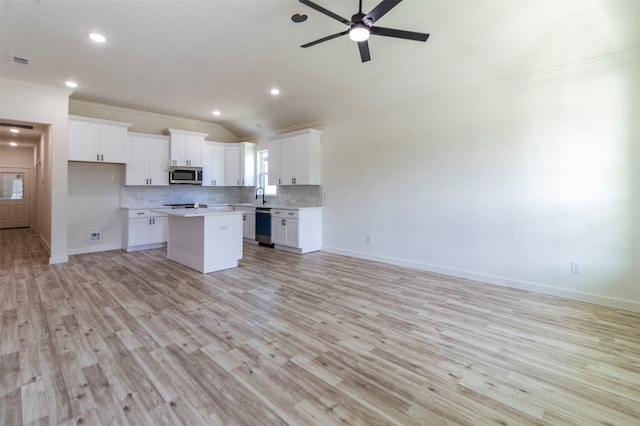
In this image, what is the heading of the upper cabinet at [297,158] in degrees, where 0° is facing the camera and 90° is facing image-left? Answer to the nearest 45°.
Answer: approximately 45°

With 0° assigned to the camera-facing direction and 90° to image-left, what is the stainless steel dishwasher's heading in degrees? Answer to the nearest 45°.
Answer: approximately 45°

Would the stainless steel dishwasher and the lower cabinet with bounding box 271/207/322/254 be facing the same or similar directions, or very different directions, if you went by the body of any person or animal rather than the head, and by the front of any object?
same or similar directions

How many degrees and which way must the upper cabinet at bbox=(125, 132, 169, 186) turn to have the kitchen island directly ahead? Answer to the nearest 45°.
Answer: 0° — it already faces it

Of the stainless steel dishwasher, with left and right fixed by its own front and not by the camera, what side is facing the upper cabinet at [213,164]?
right

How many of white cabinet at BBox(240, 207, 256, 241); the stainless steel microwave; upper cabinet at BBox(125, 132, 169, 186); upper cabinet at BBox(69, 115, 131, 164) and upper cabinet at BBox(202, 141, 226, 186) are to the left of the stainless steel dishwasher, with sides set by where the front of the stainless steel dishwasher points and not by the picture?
0

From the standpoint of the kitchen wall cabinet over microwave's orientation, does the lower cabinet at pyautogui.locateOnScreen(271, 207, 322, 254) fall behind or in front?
in front

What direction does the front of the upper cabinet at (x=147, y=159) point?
toward the camera

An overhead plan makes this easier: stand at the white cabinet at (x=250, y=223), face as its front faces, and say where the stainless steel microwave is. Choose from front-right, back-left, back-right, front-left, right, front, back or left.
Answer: front-right

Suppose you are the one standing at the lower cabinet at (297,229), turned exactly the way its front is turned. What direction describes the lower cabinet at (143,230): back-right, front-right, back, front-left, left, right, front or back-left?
front-right

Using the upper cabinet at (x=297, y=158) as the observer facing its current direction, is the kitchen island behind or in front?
in front

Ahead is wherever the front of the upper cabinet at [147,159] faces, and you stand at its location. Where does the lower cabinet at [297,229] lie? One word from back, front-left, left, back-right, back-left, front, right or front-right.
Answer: front-left

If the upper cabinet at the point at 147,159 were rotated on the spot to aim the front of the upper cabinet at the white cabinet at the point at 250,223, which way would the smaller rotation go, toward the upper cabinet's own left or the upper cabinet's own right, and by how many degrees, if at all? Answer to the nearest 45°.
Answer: approximately 90° to the upper cabinet's own left

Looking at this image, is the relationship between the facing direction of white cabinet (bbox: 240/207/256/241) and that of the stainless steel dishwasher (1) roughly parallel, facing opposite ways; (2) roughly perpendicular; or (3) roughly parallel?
roughly parallel

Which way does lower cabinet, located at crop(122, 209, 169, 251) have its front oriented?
toward the camera

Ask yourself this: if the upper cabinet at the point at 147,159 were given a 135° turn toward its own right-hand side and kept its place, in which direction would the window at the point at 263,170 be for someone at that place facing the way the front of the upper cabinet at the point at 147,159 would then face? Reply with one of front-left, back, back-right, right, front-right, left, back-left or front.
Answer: back-right

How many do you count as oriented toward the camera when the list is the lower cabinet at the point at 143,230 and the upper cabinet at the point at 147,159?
2
